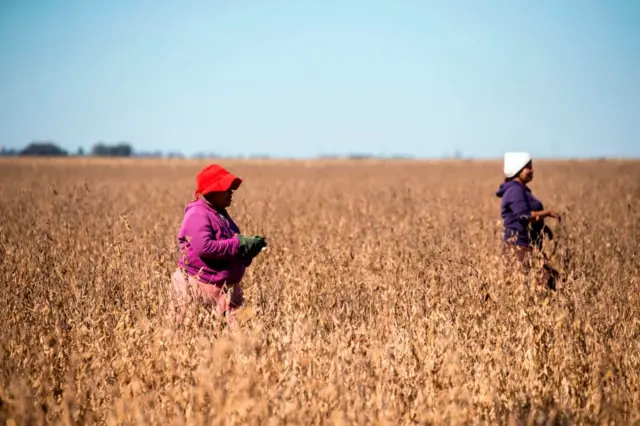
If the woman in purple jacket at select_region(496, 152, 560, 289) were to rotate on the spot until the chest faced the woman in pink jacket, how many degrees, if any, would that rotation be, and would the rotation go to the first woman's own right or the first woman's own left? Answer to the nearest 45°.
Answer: approximately 135° to the first woman's own right

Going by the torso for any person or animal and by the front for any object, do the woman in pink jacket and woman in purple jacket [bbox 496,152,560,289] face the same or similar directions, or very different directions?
same or similar directions

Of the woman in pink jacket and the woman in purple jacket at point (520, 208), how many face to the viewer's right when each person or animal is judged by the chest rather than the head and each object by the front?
2

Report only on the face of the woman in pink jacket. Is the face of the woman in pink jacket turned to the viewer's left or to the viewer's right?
to the viewer's right

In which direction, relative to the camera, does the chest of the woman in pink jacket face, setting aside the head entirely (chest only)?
to the viewer's right

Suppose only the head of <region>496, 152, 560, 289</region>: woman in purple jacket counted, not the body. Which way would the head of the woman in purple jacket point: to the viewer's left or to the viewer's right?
to the viewer's right

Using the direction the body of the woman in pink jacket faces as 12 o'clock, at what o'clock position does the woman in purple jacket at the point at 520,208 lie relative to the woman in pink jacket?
The woman in purple jacket is roughly at 11 o'clock from the woman in pink jacket.

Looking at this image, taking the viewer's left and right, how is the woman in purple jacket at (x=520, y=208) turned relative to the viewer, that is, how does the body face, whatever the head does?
facing to the right of the viewer
